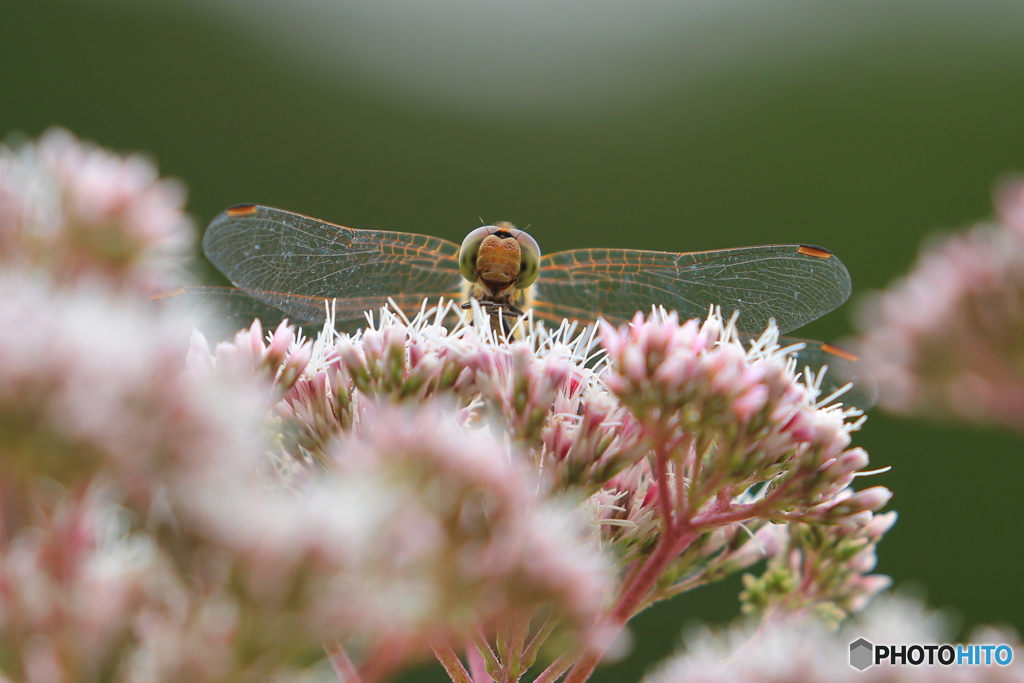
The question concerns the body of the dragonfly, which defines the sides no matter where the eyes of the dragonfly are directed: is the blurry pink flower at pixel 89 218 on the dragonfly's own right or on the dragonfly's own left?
on the dragonfly's own right

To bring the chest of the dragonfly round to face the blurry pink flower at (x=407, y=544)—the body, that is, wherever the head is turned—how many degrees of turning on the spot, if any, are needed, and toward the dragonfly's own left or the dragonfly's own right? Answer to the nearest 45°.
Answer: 0° — it already faces it

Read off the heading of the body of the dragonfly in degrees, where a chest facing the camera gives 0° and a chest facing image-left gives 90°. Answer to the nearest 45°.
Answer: approximately 0°

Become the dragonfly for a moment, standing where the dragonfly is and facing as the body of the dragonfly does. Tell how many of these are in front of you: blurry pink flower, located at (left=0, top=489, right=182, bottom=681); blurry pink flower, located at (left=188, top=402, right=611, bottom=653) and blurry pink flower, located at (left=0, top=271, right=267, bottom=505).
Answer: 3

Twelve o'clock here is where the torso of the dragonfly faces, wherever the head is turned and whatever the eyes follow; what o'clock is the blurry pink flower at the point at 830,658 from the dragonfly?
The blurry pink flower is roughly at 11 o'clock from the dragonfly.
